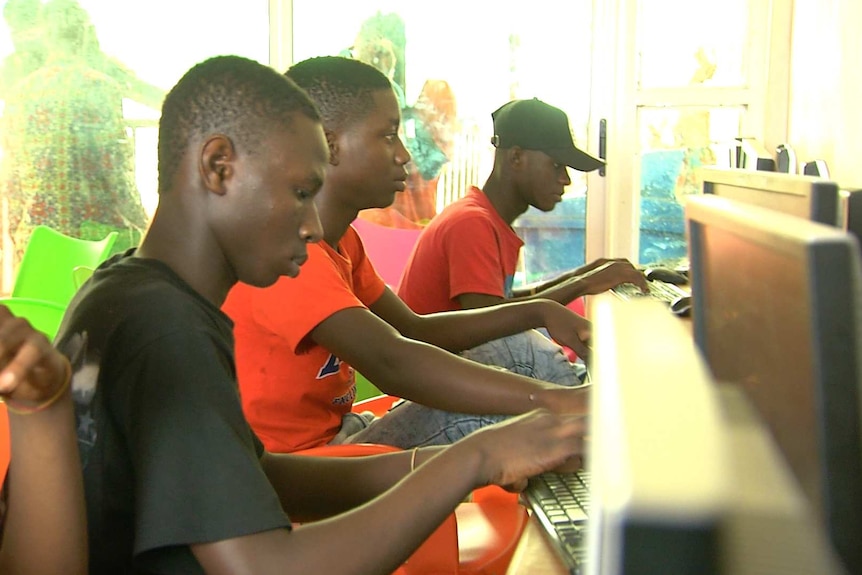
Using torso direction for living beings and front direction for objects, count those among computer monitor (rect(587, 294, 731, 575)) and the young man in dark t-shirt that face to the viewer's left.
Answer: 1

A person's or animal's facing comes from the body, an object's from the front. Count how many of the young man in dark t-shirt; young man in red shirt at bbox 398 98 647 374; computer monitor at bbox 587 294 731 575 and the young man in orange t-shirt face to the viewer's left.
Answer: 1

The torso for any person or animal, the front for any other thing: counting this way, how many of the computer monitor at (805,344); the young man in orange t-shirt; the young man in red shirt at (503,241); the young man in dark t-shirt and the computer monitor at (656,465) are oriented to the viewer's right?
3

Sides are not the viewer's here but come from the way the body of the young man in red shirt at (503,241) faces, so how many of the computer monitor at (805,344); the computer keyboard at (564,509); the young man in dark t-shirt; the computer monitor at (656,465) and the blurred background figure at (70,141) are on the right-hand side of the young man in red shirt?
4

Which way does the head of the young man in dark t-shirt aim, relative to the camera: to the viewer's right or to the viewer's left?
to the viewer's right

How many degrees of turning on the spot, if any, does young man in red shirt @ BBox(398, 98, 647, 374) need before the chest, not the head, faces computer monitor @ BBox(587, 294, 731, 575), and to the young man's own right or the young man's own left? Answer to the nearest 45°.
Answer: approximately 90° to the young man's own right

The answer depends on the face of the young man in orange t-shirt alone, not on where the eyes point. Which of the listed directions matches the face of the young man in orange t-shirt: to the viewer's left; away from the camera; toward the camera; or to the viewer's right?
to the viewer's right

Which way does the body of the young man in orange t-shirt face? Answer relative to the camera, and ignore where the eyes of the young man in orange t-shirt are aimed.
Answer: to the viewer's right

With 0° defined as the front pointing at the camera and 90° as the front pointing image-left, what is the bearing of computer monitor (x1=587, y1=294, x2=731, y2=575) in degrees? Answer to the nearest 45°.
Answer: approximately 90°

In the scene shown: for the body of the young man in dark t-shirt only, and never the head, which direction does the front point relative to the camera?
to the viewer's right

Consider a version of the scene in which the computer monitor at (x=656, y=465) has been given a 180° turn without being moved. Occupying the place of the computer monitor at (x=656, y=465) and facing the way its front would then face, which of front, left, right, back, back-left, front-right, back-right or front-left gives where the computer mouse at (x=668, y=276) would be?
left

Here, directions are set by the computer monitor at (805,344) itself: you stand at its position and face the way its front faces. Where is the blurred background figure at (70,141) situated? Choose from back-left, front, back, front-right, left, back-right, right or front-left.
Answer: right
